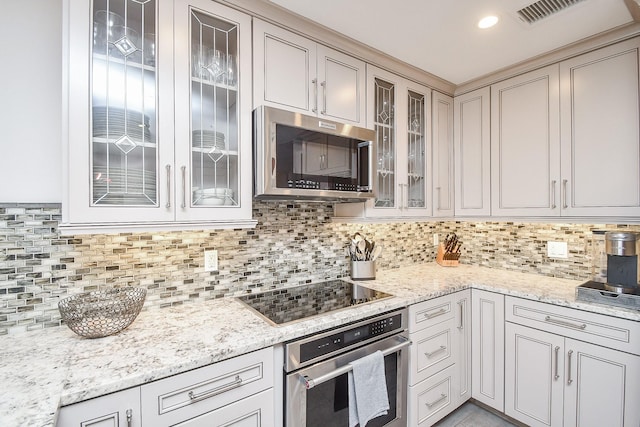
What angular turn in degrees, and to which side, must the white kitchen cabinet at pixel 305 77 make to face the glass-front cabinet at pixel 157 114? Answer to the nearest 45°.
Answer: approximately 90° to its right

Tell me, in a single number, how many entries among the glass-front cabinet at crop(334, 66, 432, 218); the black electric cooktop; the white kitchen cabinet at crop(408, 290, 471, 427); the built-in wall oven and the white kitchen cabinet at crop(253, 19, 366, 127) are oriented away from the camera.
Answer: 0

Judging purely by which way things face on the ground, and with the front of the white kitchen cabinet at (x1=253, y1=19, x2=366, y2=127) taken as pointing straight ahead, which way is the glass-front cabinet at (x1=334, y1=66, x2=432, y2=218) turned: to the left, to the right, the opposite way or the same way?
the same way

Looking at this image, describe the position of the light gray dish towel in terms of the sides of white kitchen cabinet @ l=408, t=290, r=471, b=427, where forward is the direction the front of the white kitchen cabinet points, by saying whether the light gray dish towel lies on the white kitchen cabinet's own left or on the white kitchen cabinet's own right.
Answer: on the white kitchen cabinet's own right

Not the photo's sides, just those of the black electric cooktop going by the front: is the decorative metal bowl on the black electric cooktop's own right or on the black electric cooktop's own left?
on the black electric cooktop's own right

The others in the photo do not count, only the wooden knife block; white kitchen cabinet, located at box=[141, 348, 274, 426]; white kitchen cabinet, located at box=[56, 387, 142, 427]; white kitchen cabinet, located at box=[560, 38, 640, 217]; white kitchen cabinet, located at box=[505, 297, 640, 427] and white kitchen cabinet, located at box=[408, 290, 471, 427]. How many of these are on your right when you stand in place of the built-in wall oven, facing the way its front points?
2

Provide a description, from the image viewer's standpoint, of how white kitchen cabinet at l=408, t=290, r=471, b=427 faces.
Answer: facing the viewer and to the right of the viewer

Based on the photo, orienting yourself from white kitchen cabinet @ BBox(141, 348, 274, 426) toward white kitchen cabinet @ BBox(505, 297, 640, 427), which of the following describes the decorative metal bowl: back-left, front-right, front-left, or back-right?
back-left

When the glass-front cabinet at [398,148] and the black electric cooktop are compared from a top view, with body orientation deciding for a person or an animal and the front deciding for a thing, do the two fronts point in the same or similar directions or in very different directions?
same or similar directions

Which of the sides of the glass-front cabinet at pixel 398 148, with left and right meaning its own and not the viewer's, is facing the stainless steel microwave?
right

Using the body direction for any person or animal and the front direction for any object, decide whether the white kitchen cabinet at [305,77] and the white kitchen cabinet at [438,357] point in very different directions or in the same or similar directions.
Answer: same or similar directions

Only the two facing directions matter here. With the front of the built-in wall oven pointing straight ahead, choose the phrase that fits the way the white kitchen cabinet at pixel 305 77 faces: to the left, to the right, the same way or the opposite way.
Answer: the same way

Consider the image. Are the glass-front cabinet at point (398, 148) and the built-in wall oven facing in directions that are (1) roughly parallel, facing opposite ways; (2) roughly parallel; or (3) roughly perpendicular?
roughly parallel
